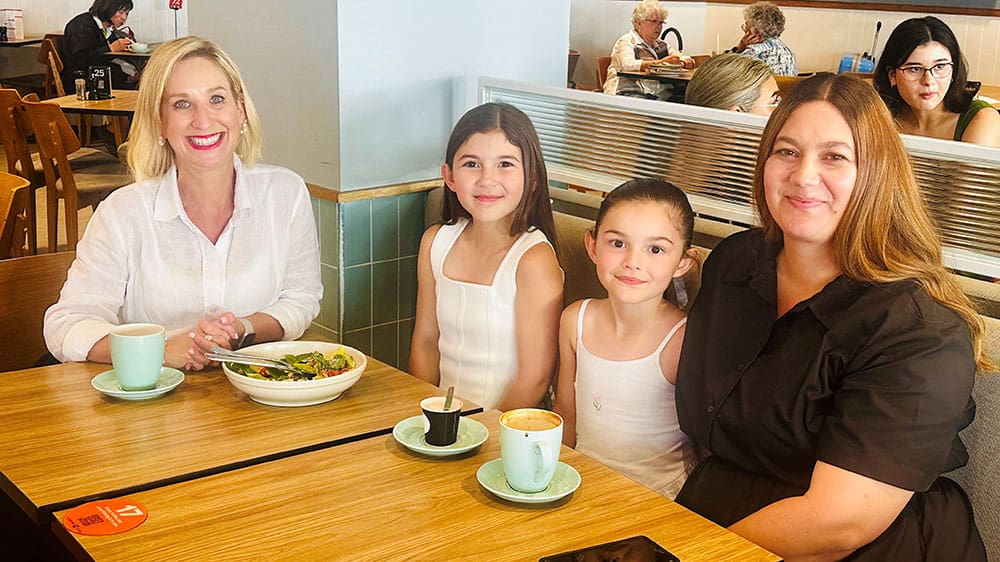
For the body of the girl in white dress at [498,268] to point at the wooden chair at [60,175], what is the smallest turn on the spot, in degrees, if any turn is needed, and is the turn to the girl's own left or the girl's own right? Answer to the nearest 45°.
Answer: approximately 90° to the girl's own right

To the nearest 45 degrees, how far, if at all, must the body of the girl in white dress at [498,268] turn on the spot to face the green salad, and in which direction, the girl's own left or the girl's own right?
0° — they already face it

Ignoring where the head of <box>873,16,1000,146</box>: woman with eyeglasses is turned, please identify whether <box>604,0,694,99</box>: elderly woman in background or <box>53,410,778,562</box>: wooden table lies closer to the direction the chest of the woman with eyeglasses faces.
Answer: the wooden table

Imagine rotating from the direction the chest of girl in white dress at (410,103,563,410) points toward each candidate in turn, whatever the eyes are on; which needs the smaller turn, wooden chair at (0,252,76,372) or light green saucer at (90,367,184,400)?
the light green saucer

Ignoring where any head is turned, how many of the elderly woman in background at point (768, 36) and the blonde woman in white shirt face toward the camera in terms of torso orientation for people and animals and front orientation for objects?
1

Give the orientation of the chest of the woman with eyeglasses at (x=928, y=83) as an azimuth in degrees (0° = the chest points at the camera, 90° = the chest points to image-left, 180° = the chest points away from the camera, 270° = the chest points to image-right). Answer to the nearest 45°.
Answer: approximately 45°

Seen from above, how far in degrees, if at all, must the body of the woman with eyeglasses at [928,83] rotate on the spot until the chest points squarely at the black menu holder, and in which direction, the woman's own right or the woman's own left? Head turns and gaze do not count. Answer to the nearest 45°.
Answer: approximately 45° to the woman's own right

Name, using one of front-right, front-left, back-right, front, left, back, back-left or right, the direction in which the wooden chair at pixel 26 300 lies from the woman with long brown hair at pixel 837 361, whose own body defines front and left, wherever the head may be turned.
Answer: front-right

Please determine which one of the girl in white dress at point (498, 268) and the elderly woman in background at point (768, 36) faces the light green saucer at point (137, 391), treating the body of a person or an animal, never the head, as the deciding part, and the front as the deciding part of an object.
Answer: the girl in white dress

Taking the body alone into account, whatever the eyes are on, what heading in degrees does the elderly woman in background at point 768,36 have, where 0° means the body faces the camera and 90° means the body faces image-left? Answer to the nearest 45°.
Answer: approximately 135°

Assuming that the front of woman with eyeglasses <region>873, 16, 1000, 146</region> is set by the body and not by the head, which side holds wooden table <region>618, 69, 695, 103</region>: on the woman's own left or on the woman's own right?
on the woman's own right

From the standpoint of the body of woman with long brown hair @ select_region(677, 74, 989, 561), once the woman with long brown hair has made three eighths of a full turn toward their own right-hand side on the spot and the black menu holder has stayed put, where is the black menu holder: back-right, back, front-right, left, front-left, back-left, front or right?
front-left
